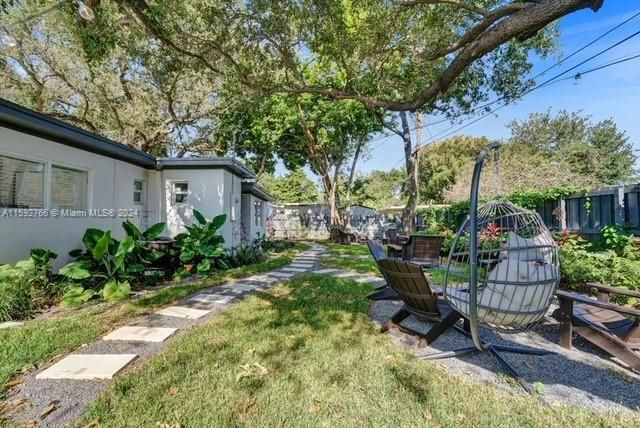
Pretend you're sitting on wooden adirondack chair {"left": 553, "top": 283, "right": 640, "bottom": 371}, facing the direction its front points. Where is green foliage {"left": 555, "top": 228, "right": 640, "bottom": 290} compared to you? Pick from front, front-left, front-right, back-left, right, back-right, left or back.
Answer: front-right

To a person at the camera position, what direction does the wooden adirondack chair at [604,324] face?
facing away from the viewer and to the left of the viewer

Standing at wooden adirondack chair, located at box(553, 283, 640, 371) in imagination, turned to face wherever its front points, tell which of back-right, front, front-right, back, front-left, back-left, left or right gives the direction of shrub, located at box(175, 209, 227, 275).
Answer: front-left

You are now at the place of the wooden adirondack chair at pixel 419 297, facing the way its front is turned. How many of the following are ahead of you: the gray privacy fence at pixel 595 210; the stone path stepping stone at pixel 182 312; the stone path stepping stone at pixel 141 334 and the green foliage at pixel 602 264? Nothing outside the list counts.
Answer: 2

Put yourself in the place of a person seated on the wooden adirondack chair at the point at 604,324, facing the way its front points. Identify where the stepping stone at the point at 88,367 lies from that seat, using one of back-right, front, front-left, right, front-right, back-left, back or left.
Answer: left

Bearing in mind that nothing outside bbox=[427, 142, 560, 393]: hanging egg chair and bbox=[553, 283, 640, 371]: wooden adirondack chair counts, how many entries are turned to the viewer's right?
0
